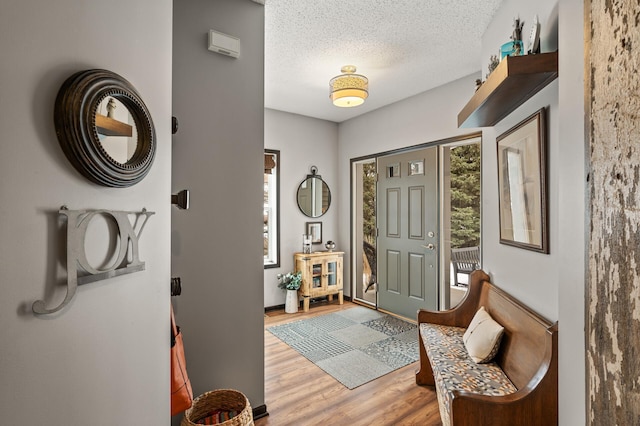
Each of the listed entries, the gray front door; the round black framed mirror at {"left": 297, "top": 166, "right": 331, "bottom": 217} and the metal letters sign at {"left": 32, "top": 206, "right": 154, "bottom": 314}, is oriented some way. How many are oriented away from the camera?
0

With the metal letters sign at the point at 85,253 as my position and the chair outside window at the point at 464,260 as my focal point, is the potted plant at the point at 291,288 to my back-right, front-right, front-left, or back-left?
front-left

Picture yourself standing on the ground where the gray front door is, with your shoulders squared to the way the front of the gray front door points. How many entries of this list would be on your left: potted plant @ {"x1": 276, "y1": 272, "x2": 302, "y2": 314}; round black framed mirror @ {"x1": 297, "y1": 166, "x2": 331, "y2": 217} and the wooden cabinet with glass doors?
0

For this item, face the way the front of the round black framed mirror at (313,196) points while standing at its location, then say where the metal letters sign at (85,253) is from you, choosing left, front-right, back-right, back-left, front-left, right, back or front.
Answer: front

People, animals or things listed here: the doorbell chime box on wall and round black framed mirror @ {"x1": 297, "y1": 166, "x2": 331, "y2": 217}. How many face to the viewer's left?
0

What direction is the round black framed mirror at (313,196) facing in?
toward the camera

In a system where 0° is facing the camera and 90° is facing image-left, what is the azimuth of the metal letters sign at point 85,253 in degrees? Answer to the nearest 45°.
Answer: approximately 315°

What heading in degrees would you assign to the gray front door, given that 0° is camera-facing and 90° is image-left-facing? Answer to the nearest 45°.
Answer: approximately 45°

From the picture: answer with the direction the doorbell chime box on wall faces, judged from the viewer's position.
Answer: facing the viewer and to the right of the viewer
